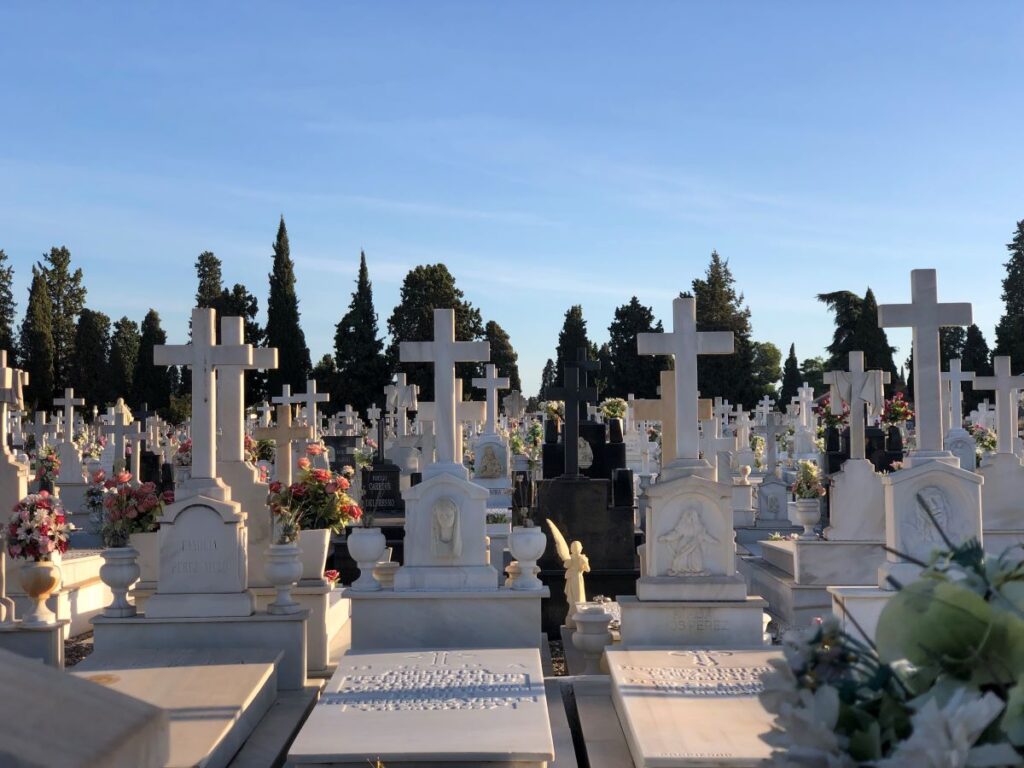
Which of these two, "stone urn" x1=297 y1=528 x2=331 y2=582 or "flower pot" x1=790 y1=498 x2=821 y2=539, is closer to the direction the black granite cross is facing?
the stone urn

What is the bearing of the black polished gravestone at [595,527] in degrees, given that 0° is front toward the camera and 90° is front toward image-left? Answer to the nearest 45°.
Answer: approximately 0°

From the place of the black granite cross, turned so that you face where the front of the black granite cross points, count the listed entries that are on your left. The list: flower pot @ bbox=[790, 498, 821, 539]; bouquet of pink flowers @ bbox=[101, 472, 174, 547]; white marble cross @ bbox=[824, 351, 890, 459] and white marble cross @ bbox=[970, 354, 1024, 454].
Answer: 3

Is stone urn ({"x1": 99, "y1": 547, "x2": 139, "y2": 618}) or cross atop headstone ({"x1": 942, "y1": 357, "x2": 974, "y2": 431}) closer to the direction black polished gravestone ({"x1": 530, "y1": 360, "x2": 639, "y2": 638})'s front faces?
the stone urn

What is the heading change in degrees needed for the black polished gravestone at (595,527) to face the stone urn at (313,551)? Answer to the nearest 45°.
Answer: approximately 45° to its right

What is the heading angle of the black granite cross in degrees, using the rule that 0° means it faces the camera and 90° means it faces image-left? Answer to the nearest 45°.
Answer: approximately 0°

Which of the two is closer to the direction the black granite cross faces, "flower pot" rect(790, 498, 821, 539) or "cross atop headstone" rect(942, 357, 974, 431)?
the flower pot

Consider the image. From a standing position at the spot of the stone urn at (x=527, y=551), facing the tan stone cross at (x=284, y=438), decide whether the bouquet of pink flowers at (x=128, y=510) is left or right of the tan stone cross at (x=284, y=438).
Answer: left

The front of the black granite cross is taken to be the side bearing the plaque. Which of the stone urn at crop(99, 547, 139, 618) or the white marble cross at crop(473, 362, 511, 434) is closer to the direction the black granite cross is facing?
the stone urn
